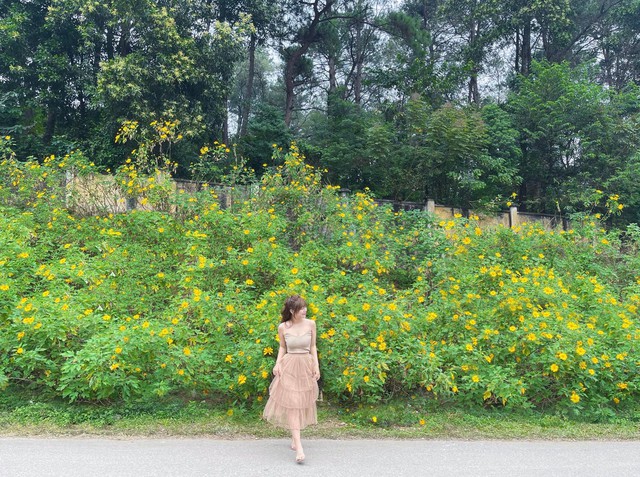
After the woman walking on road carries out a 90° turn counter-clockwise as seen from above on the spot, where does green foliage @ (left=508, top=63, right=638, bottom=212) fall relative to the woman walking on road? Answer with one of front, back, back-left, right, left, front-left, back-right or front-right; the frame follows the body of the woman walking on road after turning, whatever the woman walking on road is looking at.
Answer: front-left

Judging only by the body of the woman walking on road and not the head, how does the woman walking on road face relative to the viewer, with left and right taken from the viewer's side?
facing the viewer

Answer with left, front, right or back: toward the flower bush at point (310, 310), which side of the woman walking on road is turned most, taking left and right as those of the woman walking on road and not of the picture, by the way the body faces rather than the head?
back
